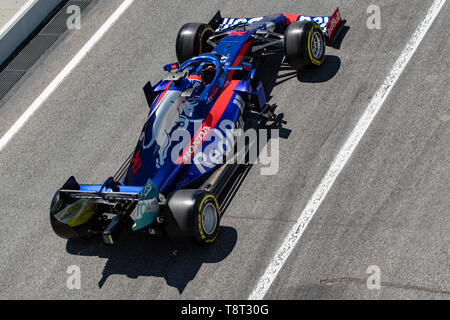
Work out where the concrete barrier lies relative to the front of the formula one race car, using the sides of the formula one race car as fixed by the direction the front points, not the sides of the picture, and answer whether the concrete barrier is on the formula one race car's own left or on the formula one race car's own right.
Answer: on the formula one race car's own left

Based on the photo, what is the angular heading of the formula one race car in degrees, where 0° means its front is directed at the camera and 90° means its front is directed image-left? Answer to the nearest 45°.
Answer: approximately 225°
